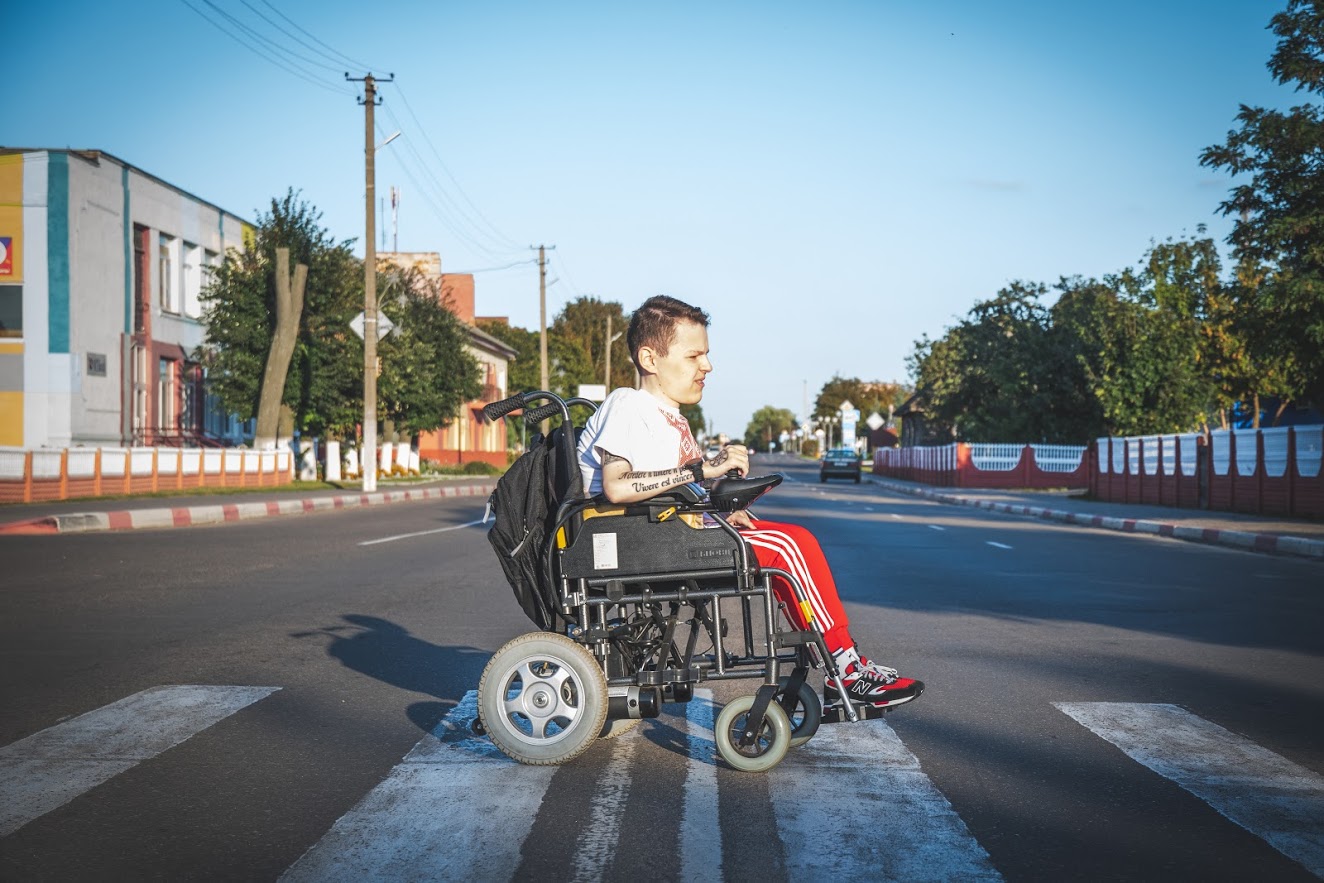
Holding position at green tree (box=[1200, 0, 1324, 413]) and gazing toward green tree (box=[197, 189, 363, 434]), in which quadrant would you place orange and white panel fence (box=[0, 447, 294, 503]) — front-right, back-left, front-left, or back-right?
front-left

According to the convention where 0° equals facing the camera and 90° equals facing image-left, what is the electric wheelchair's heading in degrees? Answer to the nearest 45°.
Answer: approximately 270°

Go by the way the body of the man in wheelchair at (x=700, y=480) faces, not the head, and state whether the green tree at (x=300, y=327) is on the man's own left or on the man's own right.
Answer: on the man's own left

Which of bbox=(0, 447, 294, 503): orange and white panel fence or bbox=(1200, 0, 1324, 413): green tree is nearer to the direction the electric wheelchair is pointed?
the green tree

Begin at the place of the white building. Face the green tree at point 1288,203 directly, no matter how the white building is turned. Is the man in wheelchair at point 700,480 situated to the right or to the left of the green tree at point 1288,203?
right

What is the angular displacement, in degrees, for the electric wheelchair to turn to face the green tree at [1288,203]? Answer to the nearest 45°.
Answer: approximately 45° to its left

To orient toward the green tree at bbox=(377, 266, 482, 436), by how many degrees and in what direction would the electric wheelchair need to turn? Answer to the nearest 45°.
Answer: approximately 90° to its left

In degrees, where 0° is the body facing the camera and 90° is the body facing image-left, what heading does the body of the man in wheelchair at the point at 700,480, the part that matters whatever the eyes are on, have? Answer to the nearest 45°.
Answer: approximately 270°

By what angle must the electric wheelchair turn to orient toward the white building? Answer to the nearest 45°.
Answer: approximately 135° to its left

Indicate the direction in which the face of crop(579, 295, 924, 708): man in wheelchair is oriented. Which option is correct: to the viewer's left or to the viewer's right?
to the viewer's right
